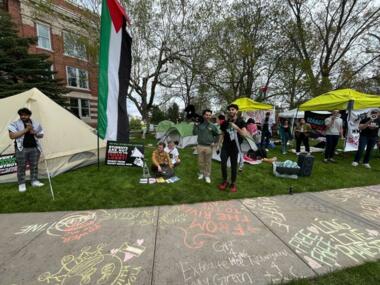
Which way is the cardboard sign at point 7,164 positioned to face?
toward the camera

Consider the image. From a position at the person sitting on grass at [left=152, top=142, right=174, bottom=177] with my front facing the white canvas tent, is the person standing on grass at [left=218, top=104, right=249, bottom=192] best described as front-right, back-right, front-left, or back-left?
back-left

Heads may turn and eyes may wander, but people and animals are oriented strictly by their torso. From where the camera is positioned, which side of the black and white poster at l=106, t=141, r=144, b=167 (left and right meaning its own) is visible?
front

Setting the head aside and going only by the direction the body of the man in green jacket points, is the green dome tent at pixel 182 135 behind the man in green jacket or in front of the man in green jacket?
behind

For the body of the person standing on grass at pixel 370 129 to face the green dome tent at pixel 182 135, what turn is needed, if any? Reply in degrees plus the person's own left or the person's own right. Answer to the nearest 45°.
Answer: approximately 90° to the person's own right

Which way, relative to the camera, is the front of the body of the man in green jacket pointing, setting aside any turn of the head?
toward the camera

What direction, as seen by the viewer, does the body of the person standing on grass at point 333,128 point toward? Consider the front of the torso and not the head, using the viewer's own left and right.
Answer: facing the viewer and to the left of the viewer

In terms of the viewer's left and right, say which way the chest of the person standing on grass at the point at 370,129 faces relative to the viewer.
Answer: facing the viewer

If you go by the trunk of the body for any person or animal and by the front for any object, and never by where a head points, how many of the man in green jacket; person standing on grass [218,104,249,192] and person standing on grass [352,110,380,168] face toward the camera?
3

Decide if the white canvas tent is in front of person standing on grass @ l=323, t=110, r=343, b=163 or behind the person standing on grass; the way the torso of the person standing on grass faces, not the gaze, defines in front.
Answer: in front

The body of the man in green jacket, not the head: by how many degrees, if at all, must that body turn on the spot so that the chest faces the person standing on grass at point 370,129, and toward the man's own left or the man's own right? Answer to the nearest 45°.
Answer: approximately 90° to the man's own left

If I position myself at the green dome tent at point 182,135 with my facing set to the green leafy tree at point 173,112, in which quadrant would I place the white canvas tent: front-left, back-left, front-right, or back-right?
back-left

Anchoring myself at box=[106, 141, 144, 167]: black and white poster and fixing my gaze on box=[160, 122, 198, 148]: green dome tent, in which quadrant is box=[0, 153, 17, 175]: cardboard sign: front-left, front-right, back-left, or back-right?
back-left

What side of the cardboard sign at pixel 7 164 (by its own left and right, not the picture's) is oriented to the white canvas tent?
back

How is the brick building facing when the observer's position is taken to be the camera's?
facing the viewer and to the right of the viewer
